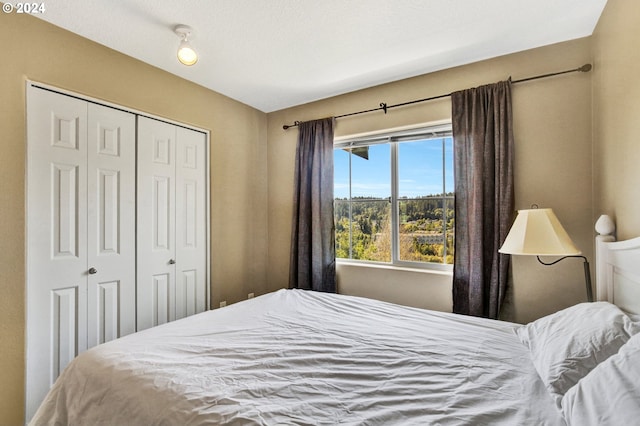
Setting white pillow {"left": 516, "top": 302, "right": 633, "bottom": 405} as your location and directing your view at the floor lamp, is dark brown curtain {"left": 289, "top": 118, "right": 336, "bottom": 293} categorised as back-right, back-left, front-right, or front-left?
front-left

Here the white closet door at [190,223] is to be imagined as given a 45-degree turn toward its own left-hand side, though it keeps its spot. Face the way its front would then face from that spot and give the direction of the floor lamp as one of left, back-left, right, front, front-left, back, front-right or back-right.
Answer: front-right

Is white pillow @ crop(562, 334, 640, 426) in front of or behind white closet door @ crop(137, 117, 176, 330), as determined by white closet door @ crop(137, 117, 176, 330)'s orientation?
in front

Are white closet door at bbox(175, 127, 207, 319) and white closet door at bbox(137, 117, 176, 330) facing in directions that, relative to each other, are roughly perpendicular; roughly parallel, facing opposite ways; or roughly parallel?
roughly parallel

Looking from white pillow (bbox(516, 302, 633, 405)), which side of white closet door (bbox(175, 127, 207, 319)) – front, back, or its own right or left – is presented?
front

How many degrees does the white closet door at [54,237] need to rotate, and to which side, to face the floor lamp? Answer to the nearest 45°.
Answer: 0° — it already faces it

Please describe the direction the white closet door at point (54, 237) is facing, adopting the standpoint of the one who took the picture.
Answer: facing the viewer and to the right of the viewer

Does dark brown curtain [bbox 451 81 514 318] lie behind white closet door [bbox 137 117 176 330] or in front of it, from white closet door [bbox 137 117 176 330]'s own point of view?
in front

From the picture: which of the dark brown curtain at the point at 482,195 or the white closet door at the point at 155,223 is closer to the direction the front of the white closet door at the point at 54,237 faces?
the dark brown curtain

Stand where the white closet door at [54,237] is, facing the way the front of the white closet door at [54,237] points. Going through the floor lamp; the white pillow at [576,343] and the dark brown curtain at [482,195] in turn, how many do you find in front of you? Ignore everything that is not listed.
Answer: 3

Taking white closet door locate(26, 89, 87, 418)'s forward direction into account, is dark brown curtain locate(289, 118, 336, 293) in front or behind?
in front

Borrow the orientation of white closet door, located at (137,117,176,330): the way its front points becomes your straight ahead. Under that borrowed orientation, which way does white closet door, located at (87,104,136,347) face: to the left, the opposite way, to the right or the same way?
the same way

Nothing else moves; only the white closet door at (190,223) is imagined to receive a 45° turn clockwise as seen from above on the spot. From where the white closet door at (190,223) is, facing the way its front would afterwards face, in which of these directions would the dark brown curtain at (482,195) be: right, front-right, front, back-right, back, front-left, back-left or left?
front-left

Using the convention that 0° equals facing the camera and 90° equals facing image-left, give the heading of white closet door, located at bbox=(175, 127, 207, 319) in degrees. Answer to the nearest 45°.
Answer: approximately 315°

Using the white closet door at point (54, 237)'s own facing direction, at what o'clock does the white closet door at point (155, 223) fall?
the white closet door at point (155, 223) is roughly at 10 o'clock from the white closet door at point (54, 237).

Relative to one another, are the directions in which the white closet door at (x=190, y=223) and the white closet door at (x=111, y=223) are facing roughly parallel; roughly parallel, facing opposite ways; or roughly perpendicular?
roughly parallel

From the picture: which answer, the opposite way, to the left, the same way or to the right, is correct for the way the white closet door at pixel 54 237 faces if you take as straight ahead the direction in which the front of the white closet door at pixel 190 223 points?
the same way
